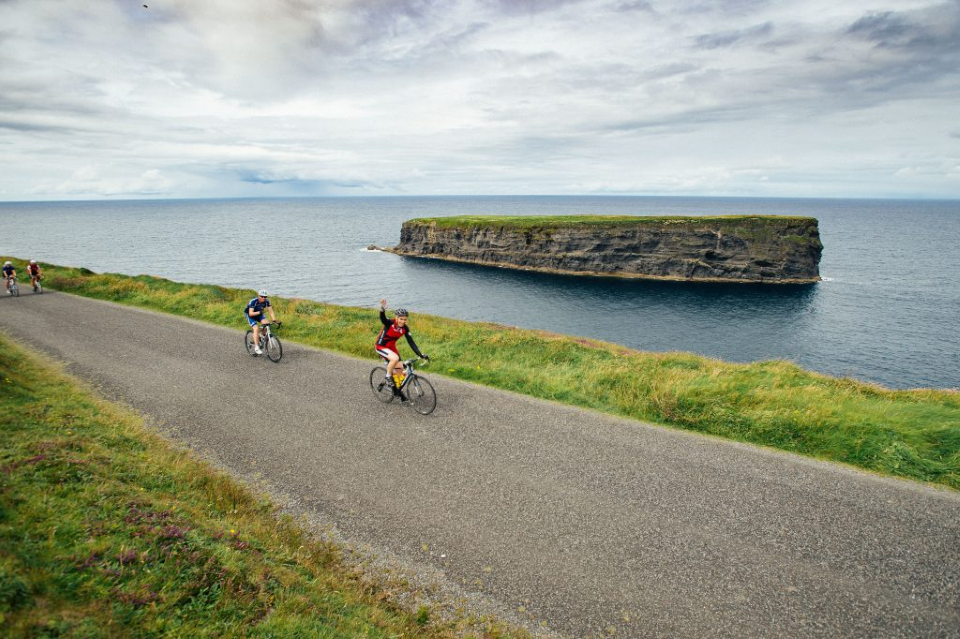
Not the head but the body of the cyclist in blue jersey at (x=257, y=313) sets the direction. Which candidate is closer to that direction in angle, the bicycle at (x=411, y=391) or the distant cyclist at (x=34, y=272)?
the bicycle

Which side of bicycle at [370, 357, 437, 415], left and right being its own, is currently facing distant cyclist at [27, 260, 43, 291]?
back

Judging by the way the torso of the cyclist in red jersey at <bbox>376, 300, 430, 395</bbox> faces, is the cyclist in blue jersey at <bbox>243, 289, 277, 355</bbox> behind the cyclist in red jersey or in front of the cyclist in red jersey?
behind

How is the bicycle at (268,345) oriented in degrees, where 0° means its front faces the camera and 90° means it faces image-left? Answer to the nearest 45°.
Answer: approximately 315°

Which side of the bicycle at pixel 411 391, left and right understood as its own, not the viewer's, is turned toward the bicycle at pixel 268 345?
back

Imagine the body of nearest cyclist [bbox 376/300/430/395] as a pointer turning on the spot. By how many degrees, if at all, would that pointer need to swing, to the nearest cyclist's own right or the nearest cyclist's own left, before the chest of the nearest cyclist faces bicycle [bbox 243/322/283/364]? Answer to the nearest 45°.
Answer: approximately 180°

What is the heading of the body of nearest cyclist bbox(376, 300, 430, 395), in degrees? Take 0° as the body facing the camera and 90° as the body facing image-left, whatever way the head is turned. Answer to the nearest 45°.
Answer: approximately 315°
